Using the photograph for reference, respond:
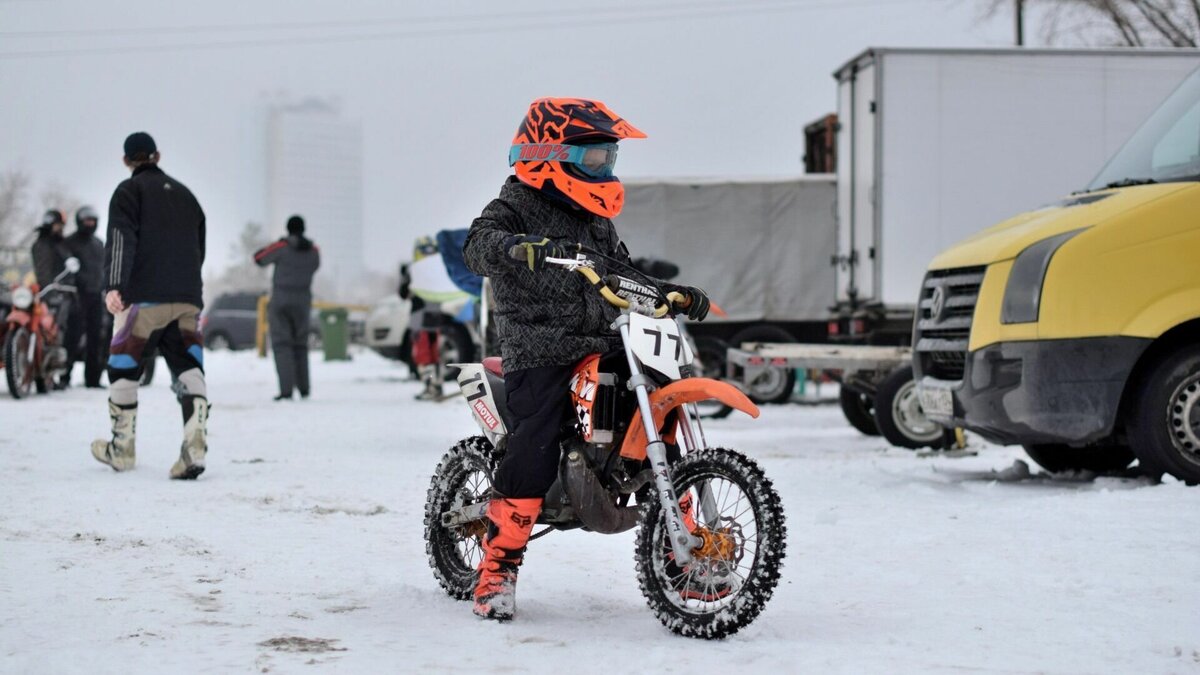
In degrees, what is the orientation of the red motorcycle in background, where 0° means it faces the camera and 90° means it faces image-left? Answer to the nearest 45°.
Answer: approximately 45°

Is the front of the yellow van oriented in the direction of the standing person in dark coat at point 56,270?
no

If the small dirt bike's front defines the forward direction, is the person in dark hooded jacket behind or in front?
behind

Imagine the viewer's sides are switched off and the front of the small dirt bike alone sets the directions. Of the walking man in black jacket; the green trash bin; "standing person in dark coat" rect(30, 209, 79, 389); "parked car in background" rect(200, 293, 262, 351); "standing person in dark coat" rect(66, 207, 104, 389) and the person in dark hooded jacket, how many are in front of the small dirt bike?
0

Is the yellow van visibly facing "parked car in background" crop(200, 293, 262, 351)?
no

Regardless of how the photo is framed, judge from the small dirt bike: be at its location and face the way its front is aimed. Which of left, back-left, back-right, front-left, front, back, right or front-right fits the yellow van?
left

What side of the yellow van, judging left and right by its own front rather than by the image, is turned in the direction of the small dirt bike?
front

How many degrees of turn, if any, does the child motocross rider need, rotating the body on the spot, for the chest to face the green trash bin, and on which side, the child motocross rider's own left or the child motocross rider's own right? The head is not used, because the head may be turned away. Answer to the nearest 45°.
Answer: approximately 135° to the child motocross rider's own left

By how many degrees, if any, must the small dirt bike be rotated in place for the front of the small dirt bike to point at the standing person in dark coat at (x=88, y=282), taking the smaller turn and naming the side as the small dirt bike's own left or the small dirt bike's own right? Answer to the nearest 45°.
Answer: approximately 180°

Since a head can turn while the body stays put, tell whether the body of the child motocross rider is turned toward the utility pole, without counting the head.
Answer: no

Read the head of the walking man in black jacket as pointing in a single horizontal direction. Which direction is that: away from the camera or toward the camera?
away from the camera

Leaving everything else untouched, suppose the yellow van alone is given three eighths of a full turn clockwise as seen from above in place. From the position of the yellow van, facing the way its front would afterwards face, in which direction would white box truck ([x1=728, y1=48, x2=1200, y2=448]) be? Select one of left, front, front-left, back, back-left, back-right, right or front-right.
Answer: front

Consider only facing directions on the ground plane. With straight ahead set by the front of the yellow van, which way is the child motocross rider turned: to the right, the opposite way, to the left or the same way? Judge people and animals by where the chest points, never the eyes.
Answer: to the left

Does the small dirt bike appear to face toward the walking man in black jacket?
no

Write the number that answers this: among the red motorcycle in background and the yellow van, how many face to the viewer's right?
0

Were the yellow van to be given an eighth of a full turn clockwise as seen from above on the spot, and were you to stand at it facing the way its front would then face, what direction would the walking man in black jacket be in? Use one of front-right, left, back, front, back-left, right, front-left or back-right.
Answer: front

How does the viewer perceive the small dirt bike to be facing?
facing the viewer and to the right of the viewer

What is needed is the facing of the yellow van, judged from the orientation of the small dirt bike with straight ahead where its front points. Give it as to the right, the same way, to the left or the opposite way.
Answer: to the right

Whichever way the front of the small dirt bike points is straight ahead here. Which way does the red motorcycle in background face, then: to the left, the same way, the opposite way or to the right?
to the right
